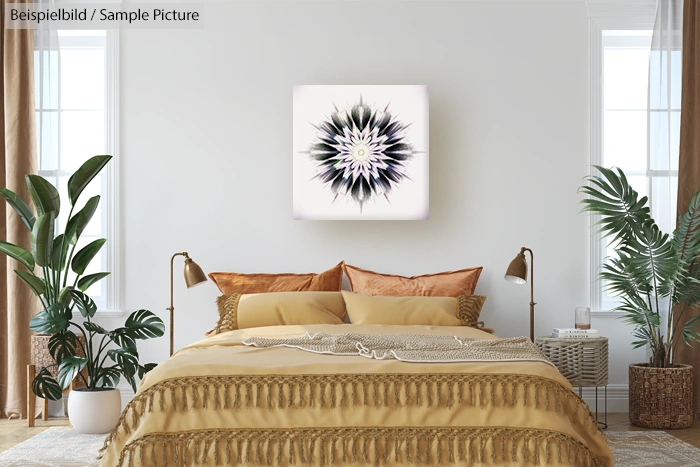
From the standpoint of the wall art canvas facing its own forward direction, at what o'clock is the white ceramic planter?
The white ceramic planter is roughly at 2 o'clock from the wall art canvas.

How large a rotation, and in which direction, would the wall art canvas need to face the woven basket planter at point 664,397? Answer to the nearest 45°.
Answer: approximately 90° to its left

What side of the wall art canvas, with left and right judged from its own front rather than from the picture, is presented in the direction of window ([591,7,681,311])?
left

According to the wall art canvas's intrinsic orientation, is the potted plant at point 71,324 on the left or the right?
on its right

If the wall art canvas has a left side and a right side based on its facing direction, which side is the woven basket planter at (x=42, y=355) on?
on its right

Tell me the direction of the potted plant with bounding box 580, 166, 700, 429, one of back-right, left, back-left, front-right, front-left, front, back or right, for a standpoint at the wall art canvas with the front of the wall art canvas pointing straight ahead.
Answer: left

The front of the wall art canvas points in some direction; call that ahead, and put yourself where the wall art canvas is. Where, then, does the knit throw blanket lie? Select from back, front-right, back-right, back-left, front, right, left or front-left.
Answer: front

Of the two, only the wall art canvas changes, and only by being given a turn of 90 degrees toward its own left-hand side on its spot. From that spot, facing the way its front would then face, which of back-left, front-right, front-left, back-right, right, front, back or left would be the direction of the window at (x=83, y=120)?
back

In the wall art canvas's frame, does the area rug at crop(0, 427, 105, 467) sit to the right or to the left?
on its right

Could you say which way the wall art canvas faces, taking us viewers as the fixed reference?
facing the viewer

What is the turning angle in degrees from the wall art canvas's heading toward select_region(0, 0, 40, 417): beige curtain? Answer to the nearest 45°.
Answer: approximately 90° to its right

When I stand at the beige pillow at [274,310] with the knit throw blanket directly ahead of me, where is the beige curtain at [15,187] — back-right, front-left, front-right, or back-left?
back-right

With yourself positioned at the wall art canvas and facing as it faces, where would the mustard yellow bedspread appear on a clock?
The mustard yellow bedspread is roughly at 12 o'clock from the wall art canvas.
